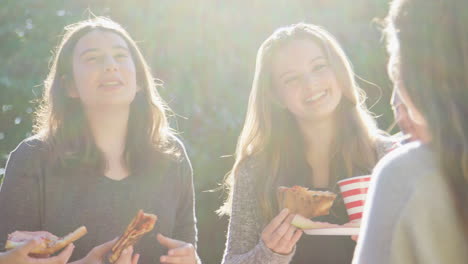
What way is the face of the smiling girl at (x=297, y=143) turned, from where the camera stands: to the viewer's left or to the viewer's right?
to the viewer's right

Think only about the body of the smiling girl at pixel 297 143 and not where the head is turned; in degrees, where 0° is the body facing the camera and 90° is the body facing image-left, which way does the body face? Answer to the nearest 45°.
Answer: approximately 0°

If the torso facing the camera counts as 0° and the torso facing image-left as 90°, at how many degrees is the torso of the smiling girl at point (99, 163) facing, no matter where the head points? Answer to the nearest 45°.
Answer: approximately 0°

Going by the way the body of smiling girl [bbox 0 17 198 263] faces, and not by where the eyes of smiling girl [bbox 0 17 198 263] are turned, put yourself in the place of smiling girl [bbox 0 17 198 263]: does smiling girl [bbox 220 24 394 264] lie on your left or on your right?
on your left
